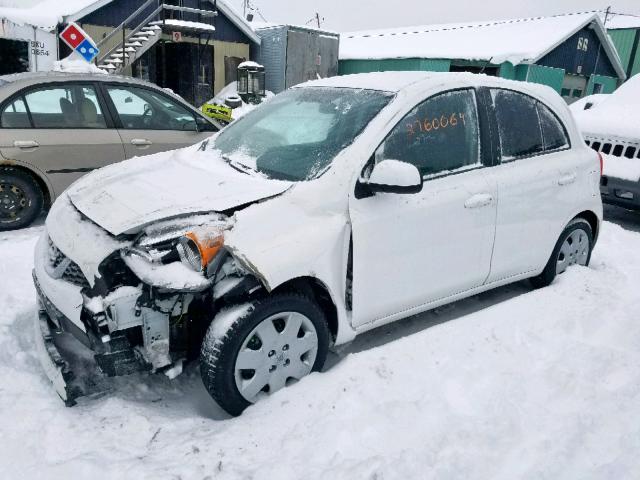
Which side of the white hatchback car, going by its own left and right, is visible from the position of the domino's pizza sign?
right

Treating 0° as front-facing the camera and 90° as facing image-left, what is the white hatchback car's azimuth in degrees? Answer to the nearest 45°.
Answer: approximately 45°

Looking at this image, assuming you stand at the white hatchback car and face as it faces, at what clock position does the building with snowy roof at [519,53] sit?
The building with snowy roof is roughly at 5 o'clock from the white hatchback car.

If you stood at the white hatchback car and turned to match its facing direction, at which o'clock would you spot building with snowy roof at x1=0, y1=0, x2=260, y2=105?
The building with snowy roof is roughly at 4 o'clock from the white hatchback car.

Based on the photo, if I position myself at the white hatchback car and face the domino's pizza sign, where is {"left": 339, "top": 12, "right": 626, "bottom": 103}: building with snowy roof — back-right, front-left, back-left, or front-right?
front-right
